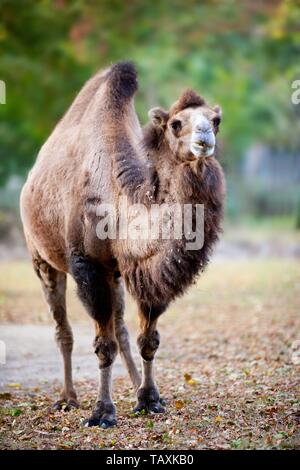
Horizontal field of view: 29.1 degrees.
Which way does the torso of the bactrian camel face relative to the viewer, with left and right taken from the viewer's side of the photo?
facing the viewer and to the right of the viewer
